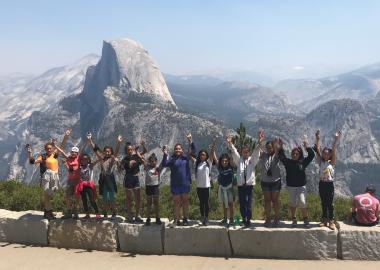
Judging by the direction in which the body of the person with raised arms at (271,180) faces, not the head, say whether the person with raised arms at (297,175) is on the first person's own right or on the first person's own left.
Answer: on the first person's own left

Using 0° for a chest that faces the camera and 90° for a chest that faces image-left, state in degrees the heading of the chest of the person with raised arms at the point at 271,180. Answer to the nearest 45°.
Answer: approximately 0°

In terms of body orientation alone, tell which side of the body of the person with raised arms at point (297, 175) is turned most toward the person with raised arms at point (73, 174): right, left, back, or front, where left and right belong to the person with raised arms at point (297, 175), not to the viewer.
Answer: right

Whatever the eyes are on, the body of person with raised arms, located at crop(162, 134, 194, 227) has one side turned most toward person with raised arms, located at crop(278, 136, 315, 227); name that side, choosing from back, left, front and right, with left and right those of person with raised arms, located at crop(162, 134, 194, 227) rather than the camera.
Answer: left

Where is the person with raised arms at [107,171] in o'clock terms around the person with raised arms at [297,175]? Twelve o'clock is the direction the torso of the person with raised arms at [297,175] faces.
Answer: the person with raised arms at [107,171] is roughly at 3 o'clock from the person with raised arms at [297,175].

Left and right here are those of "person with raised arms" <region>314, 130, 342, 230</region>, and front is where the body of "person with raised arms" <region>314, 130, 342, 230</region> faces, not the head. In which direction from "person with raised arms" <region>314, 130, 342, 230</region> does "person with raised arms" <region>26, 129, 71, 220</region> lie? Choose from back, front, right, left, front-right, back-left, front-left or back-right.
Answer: right

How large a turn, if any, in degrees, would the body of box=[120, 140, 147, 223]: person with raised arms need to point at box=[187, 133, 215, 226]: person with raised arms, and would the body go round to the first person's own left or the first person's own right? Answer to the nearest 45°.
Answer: approximately 90° to the first person's own left

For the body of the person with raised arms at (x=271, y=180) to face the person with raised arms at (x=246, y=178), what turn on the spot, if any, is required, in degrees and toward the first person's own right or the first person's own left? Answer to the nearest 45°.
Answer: approximately 90° to the first person's own right

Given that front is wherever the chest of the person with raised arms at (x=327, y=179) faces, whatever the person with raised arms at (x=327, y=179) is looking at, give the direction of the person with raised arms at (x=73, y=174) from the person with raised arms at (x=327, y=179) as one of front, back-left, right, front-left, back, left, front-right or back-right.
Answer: right

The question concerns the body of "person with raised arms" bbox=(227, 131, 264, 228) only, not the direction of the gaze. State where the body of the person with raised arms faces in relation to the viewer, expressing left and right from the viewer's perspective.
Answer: facing the viewer

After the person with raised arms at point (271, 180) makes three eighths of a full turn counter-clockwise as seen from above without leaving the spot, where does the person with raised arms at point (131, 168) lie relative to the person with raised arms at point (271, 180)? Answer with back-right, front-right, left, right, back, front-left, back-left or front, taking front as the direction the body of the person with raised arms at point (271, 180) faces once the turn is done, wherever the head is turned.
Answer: back-left
